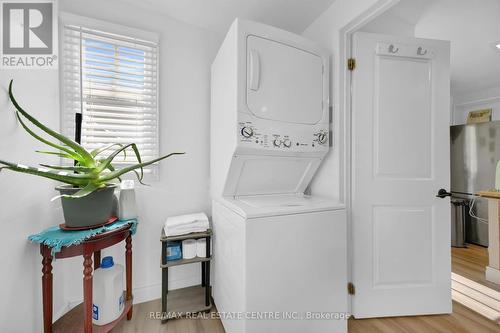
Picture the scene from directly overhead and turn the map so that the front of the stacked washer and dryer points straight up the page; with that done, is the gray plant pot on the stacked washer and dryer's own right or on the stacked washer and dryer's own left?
on the stacked washer and dryer's own right

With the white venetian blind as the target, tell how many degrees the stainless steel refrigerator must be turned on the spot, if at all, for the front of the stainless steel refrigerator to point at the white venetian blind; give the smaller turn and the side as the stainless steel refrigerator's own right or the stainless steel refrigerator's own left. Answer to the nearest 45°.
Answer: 0° — it already faces it

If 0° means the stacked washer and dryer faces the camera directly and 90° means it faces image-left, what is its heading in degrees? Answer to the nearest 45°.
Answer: approximately 315°

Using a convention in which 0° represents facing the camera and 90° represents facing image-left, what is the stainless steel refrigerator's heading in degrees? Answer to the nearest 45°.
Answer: approximately 45°

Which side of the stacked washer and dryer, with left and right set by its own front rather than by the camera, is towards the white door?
left

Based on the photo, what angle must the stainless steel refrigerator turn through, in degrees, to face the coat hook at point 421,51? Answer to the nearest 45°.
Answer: approximately 45° to its left
